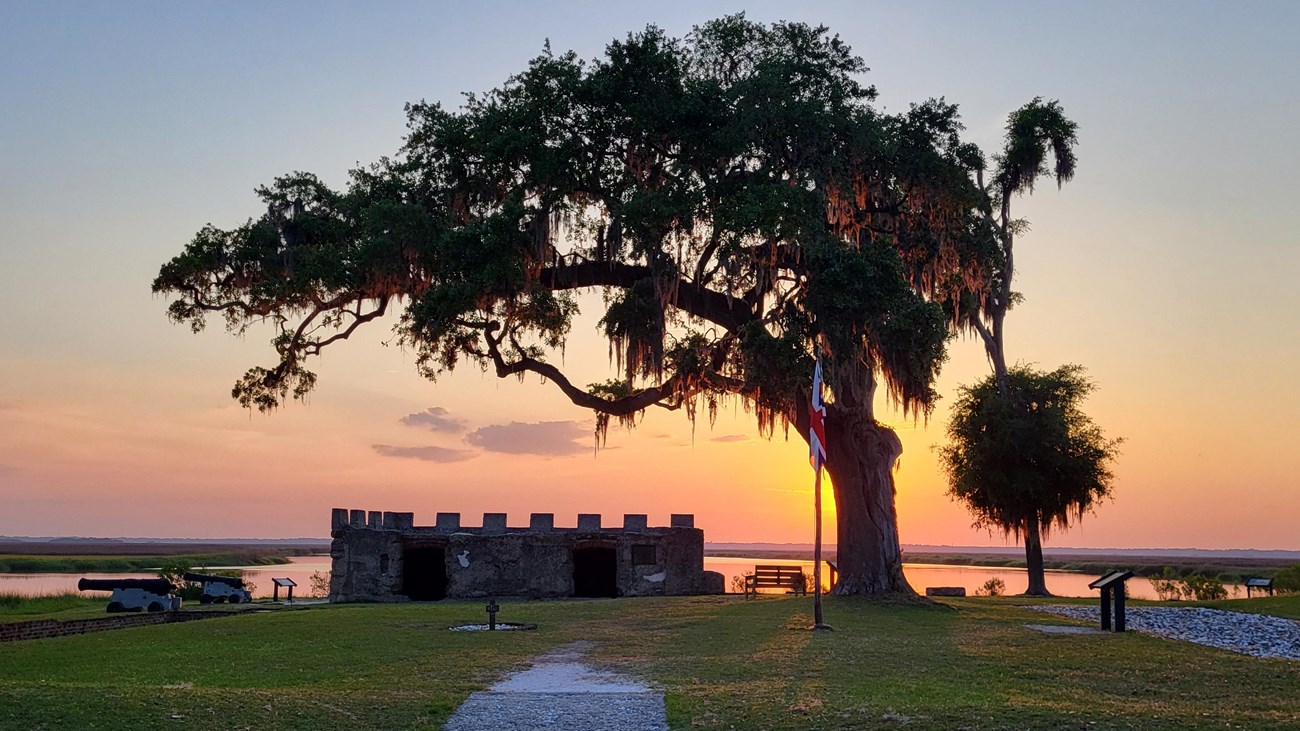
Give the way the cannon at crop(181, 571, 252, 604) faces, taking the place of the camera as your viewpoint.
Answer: facing to the left of the viewer

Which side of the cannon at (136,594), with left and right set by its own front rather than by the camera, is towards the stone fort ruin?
back

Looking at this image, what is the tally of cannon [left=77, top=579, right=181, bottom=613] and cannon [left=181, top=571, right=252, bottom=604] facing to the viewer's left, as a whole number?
2

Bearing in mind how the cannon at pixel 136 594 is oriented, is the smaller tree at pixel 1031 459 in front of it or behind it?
behind

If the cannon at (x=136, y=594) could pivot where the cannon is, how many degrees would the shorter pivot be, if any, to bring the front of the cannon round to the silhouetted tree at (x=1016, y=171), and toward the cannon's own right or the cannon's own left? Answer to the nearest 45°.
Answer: approximately 180°

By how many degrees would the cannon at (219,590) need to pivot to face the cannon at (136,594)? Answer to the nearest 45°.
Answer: approximately 45° to its left

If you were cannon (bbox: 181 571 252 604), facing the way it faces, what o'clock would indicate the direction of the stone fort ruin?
The stone fort ruin is roughly at 7 o'clock from the cannon.

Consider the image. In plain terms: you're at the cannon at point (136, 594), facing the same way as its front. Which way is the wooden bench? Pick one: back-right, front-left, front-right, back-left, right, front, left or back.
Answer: back

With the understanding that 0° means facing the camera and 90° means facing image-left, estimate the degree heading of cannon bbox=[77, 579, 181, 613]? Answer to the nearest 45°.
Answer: approximately 90°

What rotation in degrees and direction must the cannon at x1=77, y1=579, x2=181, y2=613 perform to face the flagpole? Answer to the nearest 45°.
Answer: approximately 135° to its left
